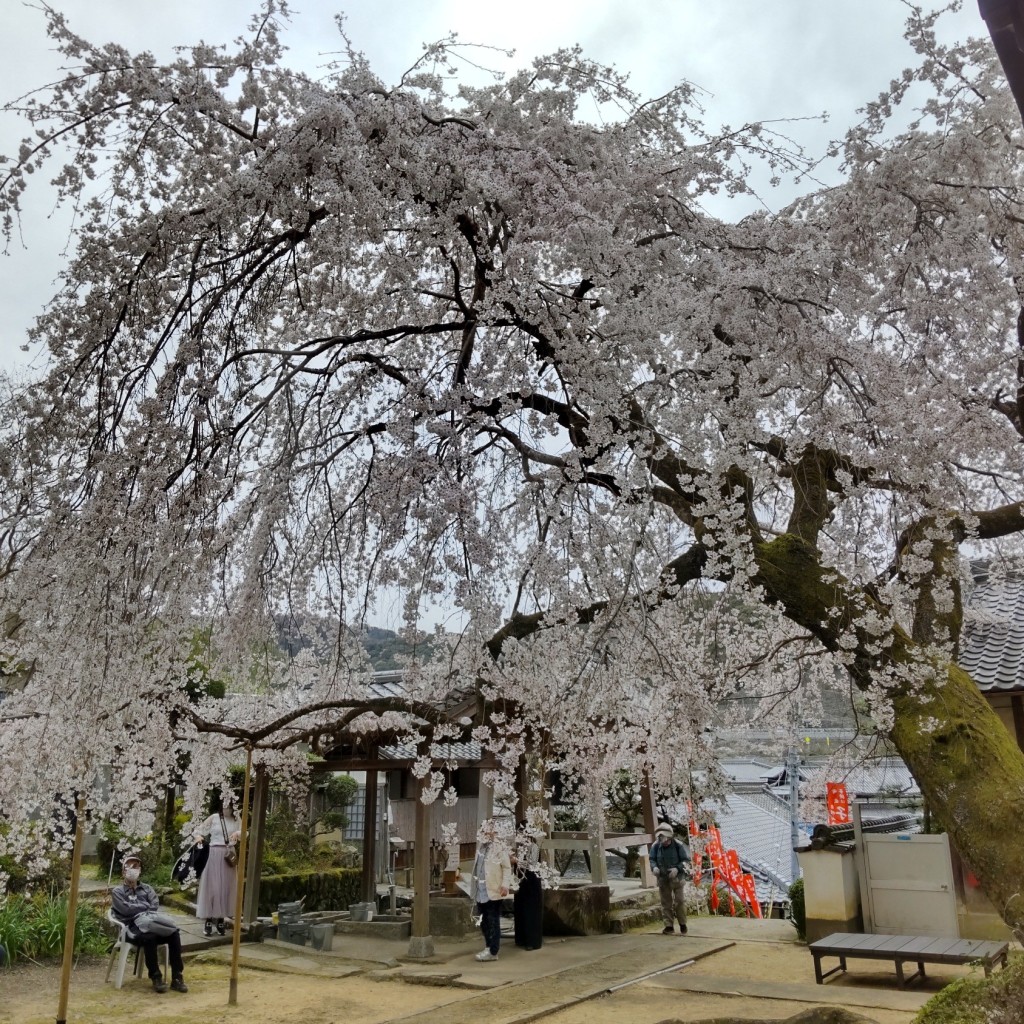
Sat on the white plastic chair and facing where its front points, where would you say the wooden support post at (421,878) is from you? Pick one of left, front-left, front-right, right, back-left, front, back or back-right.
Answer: front-left

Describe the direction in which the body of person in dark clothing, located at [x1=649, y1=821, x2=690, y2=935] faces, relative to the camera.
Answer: toward the camera

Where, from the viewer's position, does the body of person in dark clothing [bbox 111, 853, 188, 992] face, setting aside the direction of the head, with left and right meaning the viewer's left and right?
facing the viewer and to the right of the viewer

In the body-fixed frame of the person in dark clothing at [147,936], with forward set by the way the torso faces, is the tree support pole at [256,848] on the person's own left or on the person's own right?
on the person's own left

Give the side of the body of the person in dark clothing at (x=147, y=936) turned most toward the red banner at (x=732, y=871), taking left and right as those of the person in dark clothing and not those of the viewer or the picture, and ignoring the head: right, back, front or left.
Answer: left

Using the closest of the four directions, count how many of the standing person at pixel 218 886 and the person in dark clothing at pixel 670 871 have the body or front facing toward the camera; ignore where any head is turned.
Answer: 2

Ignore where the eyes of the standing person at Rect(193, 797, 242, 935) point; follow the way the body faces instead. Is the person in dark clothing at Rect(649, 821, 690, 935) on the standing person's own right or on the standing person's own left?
on the standing person's own left

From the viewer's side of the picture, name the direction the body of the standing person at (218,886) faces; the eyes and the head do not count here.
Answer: toward the camera
